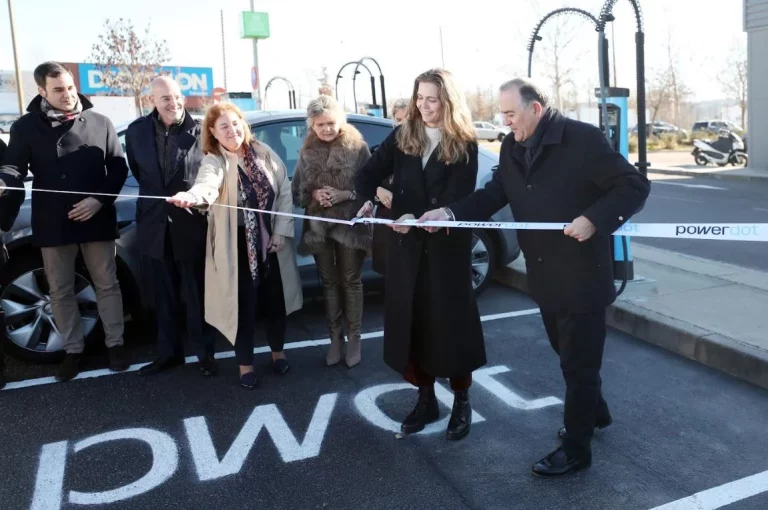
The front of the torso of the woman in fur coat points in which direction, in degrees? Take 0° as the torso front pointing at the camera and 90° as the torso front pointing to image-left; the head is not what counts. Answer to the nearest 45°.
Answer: approximately 0°

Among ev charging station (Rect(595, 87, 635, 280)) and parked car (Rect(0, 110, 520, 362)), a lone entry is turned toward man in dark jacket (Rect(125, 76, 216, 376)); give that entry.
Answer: the ev charging station

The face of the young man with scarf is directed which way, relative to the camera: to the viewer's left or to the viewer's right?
to the viewer's right

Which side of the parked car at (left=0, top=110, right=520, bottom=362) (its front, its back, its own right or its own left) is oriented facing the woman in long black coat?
left

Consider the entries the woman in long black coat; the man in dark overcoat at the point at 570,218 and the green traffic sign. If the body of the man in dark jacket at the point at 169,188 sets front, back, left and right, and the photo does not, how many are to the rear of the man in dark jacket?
1

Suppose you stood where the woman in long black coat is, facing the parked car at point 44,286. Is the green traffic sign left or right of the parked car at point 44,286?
right

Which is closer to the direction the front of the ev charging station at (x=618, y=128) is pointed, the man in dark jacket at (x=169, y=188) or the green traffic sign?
the man in dark jacket

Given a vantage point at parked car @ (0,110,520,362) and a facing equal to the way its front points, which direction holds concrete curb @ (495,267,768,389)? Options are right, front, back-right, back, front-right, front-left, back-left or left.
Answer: back-left

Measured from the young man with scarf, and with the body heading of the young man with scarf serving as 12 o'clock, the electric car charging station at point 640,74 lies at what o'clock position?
The electric car charging station is roughly at 9 o'clock from the young man with scarf.
